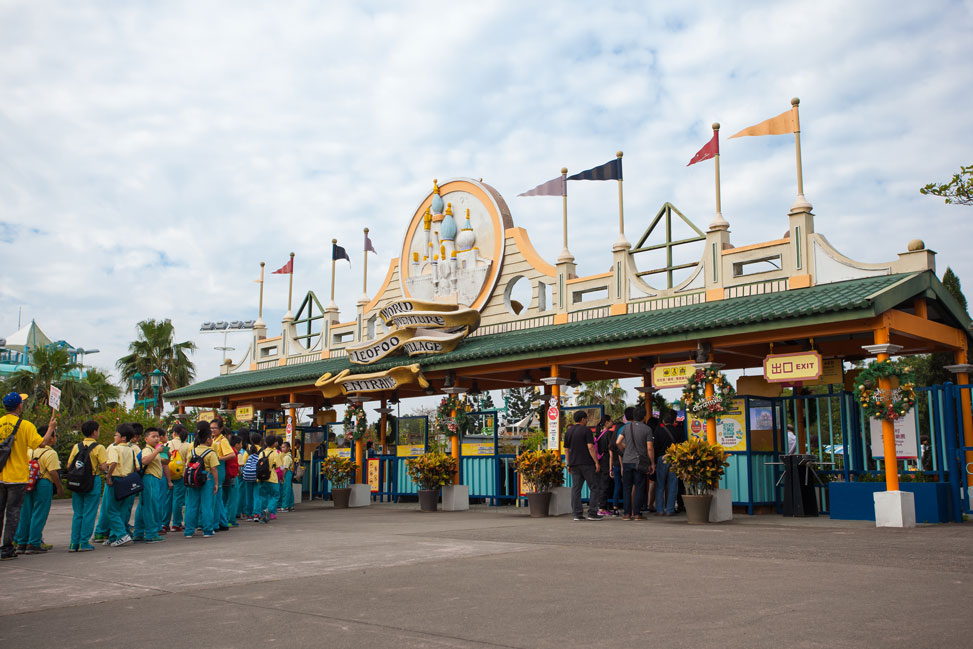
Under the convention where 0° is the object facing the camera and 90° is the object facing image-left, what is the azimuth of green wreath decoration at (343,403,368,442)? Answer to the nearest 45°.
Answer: approximately 45°

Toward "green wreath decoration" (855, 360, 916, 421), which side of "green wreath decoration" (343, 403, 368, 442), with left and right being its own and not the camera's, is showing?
left

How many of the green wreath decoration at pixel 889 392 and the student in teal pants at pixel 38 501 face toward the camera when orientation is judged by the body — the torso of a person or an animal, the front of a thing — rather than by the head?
1

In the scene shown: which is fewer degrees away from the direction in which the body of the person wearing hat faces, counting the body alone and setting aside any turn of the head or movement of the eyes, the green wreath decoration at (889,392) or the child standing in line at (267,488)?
the child standing in line

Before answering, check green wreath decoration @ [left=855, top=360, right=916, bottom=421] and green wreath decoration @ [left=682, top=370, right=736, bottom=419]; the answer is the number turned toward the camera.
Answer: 2

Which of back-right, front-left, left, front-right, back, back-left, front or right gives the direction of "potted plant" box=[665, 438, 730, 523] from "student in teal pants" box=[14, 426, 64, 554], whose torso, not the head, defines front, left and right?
front-right

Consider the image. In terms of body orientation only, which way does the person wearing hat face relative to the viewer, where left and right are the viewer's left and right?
facing away from the viewer and to the right of the viewer

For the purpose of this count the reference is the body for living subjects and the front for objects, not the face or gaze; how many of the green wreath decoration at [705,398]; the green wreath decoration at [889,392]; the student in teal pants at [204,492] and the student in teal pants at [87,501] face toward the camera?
2

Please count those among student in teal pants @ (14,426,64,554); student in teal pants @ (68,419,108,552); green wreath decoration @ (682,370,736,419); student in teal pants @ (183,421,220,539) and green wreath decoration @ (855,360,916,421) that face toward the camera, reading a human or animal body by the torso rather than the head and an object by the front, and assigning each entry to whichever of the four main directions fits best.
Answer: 2

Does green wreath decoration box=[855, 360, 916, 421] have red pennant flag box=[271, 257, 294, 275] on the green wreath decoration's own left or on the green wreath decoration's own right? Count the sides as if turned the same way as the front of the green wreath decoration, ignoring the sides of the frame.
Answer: on the green wreath decoration's own right

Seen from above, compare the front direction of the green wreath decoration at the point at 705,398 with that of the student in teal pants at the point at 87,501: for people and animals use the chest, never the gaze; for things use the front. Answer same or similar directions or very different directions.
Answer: very different directions
